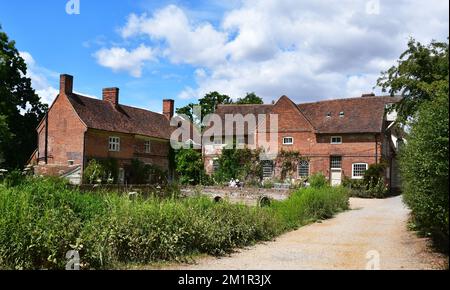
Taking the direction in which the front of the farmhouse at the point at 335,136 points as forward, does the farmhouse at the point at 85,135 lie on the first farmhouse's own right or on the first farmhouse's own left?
on the first farmhouse's own right

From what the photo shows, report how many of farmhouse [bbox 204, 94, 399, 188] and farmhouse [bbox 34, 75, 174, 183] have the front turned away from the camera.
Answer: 0

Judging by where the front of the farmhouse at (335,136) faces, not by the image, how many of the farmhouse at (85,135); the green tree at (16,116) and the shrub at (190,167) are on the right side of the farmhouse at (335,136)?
3

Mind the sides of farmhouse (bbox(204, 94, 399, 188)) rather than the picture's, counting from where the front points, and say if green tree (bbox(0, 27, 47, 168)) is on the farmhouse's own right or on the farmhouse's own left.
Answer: on the farmhouse's own right

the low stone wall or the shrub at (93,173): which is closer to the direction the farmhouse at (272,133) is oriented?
the low stone wall

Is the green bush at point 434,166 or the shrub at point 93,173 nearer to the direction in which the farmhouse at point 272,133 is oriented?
the green bush

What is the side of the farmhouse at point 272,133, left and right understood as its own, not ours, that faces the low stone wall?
front

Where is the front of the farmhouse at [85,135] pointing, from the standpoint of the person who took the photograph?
facing the viewer and to the right of the viewer

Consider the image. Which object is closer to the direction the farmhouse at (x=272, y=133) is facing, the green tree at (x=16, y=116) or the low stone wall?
the low stone wall
